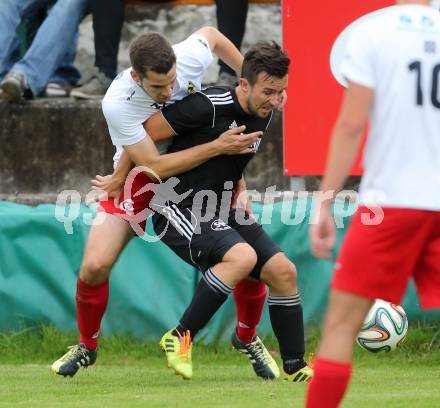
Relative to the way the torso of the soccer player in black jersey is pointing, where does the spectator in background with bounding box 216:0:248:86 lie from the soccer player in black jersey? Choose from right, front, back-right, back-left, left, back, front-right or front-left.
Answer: back-left

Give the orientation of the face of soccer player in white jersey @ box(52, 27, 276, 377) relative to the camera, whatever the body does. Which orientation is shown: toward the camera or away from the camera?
toward the camera

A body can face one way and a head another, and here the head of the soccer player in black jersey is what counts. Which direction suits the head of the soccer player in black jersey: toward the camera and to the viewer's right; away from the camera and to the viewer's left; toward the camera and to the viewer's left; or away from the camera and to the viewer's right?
toward the camera and to the viewer's right

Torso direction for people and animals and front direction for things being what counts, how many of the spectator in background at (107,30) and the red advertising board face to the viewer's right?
0

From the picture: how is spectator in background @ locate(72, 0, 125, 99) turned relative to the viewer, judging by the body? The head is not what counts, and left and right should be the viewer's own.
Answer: facing the viewer and to the left of the viewer

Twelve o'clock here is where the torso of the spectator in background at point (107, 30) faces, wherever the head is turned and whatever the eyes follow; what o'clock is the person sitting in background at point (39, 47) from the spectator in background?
The person sitting in background is roughly at 2 o'clock from the spectator in background.

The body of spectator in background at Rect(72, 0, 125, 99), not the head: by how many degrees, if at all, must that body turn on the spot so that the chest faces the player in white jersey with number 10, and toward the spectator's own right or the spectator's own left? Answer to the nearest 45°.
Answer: approximately 45° to the spectator's own left

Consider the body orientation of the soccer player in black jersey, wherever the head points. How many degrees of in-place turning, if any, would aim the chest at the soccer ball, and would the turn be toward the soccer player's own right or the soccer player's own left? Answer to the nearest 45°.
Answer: approximately 45° to the soccer player's own left

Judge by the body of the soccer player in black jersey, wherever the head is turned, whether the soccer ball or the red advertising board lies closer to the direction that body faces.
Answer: the soccer ball

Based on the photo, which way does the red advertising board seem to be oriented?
toward the camera

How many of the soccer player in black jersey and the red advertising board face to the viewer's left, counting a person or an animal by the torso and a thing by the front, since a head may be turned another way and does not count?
0

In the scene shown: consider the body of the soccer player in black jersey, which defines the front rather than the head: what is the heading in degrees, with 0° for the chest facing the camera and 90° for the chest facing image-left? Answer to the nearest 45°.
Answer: approximately 315°

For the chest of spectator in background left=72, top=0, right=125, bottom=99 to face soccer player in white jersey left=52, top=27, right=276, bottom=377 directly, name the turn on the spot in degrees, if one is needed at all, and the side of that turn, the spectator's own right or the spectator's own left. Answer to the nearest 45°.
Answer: approximately 45° to the spectator's own left
